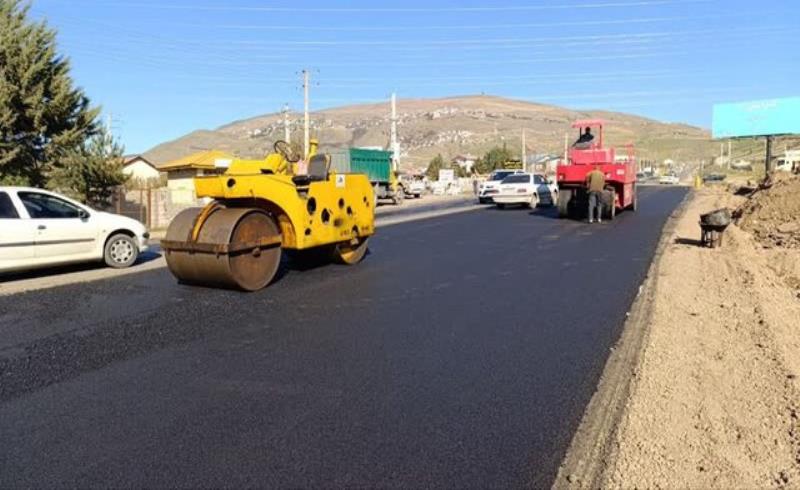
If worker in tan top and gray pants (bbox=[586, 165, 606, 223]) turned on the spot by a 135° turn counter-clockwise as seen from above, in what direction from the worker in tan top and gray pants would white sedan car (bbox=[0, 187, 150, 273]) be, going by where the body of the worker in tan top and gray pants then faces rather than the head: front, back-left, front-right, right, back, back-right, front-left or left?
front

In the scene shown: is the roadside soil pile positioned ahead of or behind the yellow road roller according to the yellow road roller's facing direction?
behind

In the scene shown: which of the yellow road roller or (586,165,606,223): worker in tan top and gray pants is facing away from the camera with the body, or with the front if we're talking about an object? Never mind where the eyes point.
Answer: the worker in tan top and gray pants

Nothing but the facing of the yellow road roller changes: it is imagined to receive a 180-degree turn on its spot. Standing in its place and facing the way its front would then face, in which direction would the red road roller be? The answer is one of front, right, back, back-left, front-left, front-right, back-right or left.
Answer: front

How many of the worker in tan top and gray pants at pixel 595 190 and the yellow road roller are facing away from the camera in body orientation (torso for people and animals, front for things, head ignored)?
1

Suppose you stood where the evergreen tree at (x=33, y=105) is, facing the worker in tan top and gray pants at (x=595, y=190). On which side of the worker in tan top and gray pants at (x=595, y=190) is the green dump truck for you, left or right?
left

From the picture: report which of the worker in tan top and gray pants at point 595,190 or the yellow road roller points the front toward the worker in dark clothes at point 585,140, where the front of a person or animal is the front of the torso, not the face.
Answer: the worker in tan top and gray pants at point 595,190

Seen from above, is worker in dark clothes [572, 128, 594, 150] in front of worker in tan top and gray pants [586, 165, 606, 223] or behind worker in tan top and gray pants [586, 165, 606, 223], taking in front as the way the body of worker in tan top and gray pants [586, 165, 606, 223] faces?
in front

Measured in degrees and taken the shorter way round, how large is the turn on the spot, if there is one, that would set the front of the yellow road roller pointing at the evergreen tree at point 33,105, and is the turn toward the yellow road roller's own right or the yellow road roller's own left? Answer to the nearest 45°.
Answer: approximately 90° to the yellow road roller's own right

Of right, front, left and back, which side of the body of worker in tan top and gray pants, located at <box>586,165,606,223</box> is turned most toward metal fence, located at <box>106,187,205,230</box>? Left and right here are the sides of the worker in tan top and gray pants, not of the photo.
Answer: left

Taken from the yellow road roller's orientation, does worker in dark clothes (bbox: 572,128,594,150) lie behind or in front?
behind

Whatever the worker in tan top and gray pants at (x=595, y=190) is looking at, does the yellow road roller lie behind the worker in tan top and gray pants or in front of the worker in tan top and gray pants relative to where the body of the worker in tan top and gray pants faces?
behind

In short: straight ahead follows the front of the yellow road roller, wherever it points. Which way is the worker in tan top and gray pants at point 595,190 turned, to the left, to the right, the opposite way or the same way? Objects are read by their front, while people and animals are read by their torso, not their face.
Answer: the opposite way

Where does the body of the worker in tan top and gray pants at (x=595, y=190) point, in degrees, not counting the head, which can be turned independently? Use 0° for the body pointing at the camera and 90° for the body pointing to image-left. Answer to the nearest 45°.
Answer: approximately 180°
